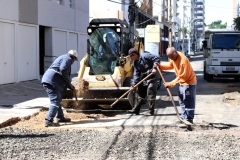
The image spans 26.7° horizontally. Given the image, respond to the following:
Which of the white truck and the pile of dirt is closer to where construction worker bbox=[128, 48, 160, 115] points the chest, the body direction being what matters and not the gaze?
the pile of dirt

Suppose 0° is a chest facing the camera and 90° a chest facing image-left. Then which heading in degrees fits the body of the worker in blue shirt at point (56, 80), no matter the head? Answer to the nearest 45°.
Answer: approximately 270°

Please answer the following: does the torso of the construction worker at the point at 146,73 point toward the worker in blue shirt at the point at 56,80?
yes

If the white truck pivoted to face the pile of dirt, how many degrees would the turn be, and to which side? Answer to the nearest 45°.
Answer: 0° — it already faces it

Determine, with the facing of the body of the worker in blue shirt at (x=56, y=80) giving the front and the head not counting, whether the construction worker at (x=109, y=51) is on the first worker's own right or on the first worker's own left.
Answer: on the first worker's own left

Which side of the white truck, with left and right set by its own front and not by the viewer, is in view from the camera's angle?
front

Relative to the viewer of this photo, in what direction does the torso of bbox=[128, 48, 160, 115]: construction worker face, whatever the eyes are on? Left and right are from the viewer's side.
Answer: facing the viewer and to the left of the viewer

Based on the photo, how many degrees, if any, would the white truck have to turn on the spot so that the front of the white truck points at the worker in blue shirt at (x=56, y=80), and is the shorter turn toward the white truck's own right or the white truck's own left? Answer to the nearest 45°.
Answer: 0° — it already faces them

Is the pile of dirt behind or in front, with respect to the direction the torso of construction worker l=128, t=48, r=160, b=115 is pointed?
in front

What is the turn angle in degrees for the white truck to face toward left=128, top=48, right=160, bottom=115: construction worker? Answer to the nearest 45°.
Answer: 0° — it already faces them

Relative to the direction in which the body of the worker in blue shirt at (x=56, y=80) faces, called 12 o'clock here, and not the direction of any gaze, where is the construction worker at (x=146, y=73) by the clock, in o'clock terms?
The construction worker is roughly at 11 o'clock from the worker in blue shirt.

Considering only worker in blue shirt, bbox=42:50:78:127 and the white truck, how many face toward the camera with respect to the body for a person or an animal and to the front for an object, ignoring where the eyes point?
1
